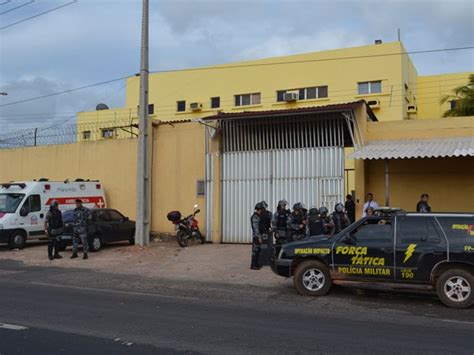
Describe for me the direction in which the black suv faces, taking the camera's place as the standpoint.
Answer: facing to the left of the viewer

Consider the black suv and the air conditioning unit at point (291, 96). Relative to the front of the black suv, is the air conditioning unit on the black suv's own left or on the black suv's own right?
on the black suv's own right

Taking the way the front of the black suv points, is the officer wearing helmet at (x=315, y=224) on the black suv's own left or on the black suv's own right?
on the black suv's own right

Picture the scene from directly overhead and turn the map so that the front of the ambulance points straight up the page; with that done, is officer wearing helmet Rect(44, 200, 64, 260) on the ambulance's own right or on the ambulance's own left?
on the ambulance's own left

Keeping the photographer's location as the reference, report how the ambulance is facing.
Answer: facing the viewer and to the left of the viewer

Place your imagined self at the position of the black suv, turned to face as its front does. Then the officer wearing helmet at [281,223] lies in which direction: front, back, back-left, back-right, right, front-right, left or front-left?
front-right
